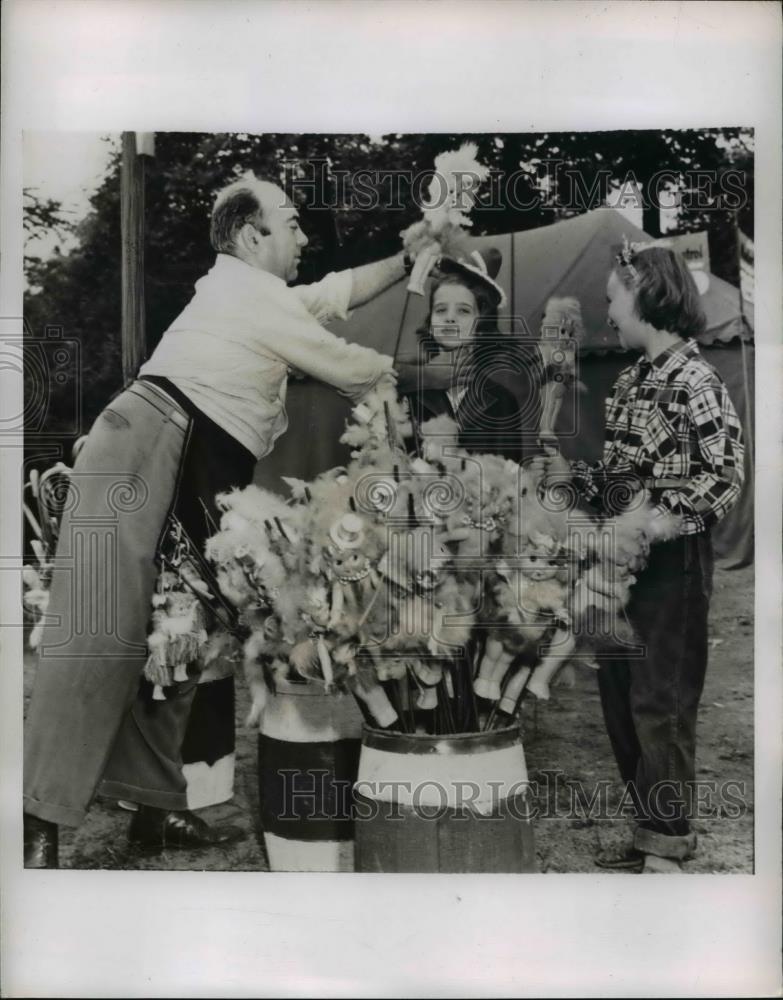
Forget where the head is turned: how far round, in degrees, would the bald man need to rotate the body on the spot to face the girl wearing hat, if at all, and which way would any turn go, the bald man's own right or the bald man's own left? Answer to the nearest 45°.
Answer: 0° — they already face them

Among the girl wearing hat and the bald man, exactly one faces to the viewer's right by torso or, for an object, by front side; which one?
the bald man

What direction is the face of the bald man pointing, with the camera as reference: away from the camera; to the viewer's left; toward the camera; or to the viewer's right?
to the viewer's right

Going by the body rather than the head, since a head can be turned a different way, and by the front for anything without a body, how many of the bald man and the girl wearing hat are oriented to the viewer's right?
1

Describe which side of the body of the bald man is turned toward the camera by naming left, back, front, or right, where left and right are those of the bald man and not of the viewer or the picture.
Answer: right

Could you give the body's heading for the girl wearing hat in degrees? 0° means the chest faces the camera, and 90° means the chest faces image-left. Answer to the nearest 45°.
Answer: approximately 45°
